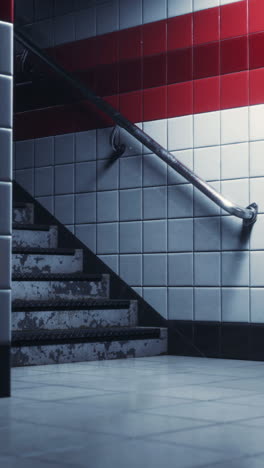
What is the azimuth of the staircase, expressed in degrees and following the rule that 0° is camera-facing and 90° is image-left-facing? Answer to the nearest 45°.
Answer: approximately 315°
